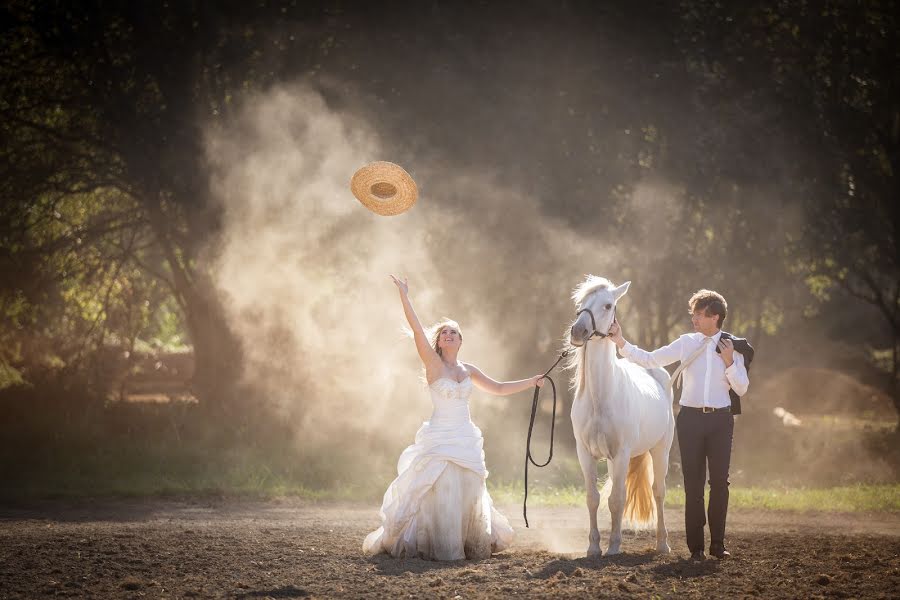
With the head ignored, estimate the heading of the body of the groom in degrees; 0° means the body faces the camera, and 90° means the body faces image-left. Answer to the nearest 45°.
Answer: approximately 0°

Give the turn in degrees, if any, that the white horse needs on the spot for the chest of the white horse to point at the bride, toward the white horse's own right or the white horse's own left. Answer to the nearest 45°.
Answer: approximately 45° to the white horse's own right

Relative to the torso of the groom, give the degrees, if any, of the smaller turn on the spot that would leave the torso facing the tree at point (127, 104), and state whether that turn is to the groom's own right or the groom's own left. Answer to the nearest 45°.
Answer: approximately 135° to the groom's own right

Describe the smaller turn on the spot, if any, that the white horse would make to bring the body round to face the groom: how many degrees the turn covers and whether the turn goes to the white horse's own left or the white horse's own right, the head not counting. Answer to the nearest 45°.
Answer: approximately 135° to the white horse's own left

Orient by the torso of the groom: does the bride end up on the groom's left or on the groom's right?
on the groom's right

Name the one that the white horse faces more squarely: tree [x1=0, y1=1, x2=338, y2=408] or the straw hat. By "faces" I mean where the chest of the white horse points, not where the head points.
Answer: the straw hat

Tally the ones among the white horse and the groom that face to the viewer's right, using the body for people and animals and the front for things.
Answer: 0

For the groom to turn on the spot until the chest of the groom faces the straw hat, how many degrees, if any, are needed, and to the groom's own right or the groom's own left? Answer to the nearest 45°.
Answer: approximately 90° to the groom's own right

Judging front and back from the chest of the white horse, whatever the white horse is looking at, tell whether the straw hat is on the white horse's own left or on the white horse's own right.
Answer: on the white horse's own right

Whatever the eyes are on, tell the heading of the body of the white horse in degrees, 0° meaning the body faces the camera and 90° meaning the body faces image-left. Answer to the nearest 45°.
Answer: approximately 45°
